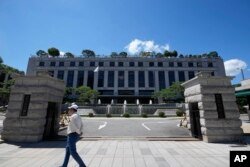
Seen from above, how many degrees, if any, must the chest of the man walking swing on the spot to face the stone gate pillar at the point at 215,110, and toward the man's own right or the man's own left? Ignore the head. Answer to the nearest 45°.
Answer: approximately 180°

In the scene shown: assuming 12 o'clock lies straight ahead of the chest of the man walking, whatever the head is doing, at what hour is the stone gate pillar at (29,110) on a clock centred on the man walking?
The stone gate pillar is roughly at 2 o'clock from the man walking.

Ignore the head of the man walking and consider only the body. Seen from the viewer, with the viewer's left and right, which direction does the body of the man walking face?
facing to the left of the viewer
